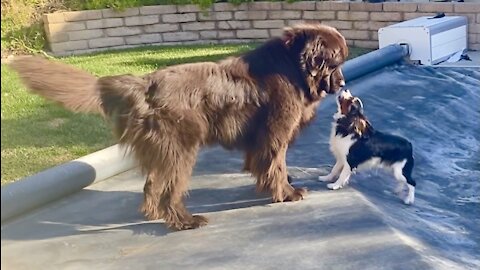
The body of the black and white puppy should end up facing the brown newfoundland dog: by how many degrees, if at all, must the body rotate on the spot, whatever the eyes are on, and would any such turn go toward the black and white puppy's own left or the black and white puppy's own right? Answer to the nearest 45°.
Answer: approximately 45° to the black and white puppy's own left

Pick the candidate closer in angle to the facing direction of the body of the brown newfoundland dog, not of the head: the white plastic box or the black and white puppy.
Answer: the black and white puppy

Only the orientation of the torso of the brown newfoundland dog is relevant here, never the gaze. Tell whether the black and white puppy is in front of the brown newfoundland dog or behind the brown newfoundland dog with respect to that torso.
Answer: in front

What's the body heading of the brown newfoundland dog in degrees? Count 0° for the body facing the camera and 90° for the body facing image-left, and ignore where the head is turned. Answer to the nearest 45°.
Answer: approximately 270°

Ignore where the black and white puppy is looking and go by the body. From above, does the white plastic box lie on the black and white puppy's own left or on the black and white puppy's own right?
on the black and white puppy's own right

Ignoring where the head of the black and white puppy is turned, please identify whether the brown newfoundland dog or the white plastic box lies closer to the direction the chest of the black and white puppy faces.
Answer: the brown newfoundland dog

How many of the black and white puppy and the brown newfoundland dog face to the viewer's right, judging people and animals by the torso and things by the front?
1

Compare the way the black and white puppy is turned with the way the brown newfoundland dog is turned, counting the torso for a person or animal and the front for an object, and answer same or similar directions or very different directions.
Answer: very different directions

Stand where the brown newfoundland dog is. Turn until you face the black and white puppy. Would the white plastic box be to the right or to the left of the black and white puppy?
left

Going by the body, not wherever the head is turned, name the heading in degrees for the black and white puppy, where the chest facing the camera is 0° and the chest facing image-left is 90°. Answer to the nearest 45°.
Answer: approximately 90°

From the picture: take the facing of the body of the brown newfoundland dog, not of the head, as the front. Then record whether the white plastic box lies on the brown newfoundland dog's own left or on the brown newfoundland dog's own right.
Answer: on the brown newfoundland dog's own left
